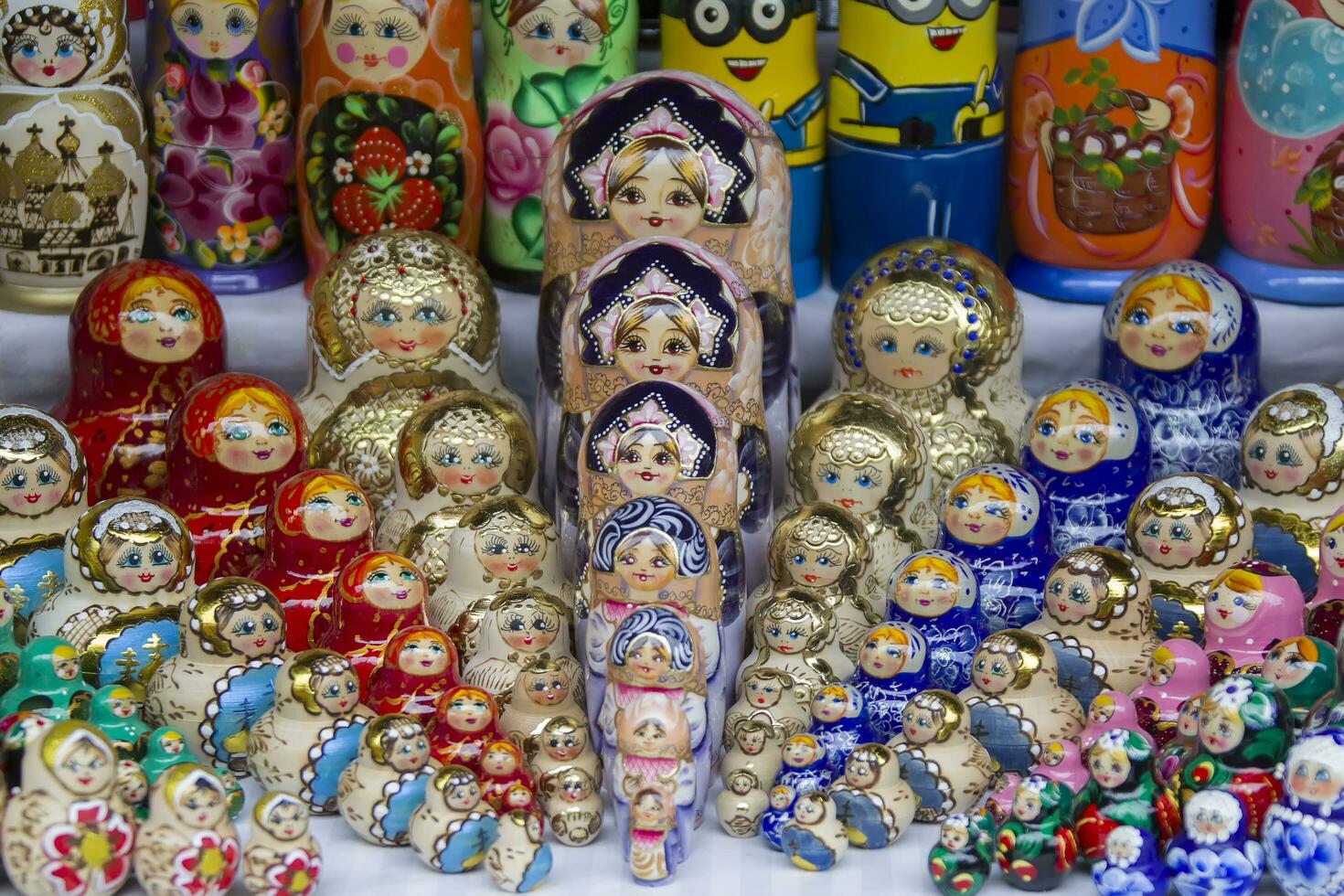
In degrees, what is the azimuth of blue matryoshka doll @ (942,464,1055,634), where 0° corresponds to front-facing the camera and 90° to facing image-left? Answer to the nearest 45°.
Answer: approximately 45°

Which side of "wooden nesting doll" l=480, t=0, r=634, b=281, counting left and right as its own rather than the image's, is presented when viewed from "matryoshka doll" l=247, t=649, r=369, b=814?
front

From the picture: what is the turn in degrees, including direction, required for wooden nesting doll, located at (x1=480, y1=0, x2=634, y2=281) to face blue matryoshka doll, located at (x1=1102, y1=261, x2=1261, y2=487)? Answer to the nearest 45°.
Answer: approximately 45° to its left

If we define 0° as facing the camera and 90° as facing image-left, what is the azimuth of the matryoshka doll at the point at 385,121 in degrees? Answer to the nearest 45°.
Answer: approximately 0°

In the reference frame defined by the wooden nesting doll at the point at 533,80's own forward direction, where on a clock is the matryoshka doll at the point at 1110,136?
The matryoshka doll is roughly at 9 o'clock from the wooden nesting doll.

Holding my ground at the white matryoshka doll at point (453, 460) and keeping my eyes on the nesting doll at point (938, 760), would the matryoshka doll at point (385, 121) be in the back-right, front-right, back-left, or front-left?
back-left

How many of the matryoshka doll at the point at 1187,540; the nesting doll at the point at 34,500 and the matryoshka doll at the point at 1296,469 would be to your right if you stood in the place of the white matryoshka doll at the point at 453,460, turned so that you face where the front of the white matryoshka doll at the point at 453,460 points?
1
